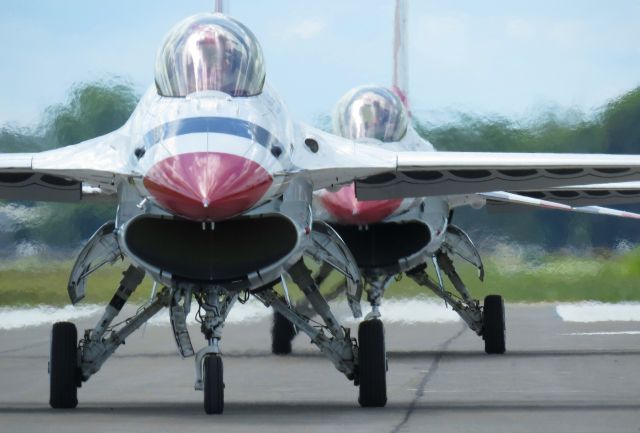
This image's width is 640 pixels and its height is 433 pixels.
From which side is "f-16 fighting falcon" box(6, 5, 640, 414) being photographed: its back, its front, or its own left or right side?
front

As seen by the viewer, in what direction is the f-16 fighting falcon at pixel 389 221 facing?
toward the camera

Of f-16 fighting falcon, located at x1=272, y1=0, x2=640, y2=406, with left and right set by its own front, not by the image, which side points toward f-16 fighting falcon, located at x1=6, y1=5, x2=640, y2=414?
front

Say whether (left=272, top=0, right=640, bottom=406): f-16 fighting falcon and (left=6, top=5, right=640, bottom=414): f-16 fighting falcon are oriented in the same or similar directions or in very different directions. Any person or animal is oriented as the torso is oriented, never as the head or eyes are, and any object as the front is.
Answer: same or similar directions

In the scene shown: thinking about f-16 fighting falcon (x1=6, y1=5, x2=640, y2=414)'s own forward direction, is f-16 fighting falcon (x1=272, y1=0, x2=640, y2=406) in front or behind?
behind
